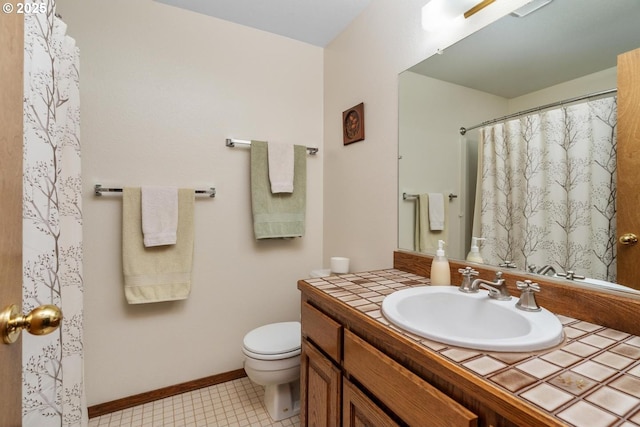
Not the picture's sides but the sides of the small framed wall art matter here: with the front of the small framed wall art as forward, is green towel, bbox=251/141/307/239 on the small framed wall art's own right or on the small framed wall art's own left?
on the small framed wall art's own right

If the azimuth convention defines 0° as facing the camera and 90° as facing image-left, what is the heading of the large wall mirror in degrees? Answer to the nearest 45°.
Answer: approximately 45°

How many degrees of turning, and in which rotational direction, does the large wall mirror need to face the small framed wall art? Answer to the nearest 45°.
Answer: approximately 90° to its right

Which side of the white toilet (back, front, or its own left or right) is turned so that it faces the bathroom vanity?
left

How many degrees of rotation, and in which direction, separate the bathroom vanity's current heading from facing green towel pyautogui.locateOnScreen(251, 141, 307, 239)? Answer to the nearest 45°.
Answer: approximately 90° to its right

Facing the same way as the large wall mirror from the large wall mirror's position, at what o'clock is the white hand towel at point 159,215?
The white hand towel is roughly at 1 o'clock from the large wall mirror.

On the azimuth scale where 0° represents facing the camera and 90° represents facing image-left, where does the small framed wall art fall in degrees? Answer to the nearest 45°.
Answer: approximately 45°
